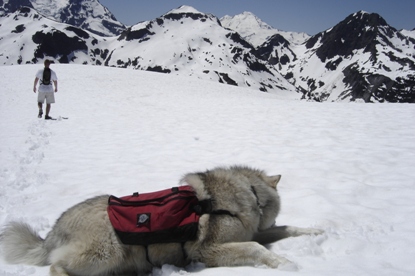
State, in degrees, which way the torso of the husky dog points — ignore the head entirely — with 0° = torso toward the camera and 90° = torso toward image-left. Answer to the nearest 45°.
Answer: approximately 270°
